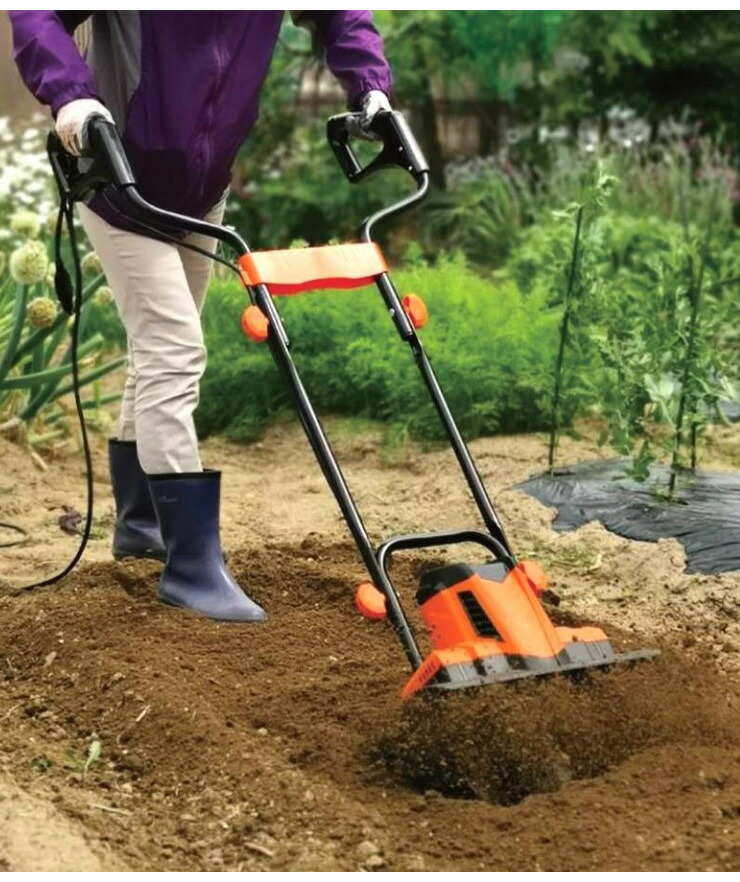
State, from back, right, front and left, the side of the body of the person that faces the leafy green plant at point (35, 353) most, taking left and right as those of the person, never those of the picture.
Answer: back

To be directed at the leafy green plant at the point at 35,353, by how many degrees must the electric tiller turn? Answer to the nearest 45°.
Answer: approximately 180°

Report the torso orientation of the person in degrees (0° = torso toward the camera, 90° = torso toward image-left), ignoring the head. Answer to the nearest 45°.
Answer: approximately 315°

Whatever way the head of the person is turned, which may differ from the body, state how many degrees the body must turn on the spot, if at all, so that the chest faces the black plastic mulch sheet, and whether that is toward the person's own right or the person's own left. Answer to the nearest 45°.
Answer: approximately 45° to the person's own left

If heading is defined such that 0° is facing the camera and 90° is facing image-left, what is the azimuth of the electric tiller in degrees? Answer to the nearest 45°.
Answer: approximately 315°
